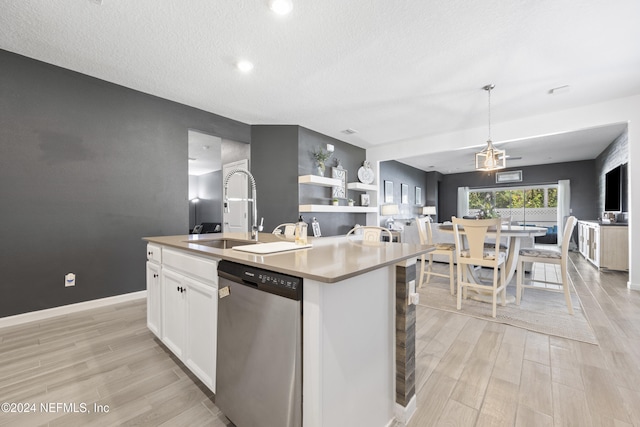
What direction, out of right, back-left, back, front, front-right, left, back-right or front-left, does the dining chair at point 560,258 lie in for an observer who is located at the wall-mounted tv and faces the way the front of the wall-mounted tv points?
left

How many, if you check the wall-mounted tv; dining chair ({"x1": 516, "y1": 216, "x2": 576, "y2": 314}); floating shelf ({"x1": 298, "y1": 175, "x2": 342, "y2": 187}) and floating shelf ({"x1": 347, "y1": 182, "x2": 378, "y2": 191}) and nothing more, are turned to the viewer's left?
2

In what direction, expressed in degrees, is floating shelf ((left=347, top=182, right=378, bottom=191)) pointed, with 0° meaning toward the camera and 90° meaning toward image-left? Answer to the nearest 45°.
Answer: approximately 315°

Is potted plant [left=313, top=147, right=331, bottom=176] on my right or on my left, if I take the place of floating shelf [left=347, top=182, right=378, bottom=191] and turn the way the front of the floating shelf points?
on my right

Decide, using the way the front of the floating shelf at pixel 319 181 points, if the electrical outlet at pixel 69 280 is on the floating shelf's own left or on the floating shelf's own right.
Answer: on the floating shelf's own right

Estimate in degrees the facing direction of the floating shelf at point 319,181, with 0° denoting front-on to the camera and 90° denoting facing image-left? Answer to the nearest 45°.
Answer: approximately 315°

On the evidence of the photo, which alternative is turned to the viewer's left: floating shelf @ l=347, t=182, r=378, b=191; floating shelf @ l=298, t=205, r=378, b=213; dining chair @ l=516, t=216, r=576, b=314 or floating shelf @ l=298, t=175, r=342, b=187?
the dining chair

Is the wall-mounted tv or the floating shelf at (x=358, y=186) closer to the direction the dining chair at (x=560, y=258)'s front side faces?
the floating shelf

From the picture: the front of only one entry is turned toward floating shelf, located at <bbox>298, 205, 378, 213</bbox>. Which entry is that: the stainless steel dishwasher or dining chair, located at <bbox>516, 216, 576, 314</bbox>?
the dining chair

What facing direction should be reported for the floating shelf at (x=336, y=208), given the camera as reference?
facing the viewer and to the right of the viewer

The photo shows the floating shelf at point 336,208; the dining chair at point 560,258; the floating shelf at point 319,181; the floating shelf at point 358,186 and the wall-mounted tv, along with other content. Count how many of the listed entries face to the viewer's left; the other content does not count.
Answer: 2

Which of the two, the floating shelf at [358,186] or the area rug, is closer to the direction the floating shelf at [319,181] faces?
the area rug
